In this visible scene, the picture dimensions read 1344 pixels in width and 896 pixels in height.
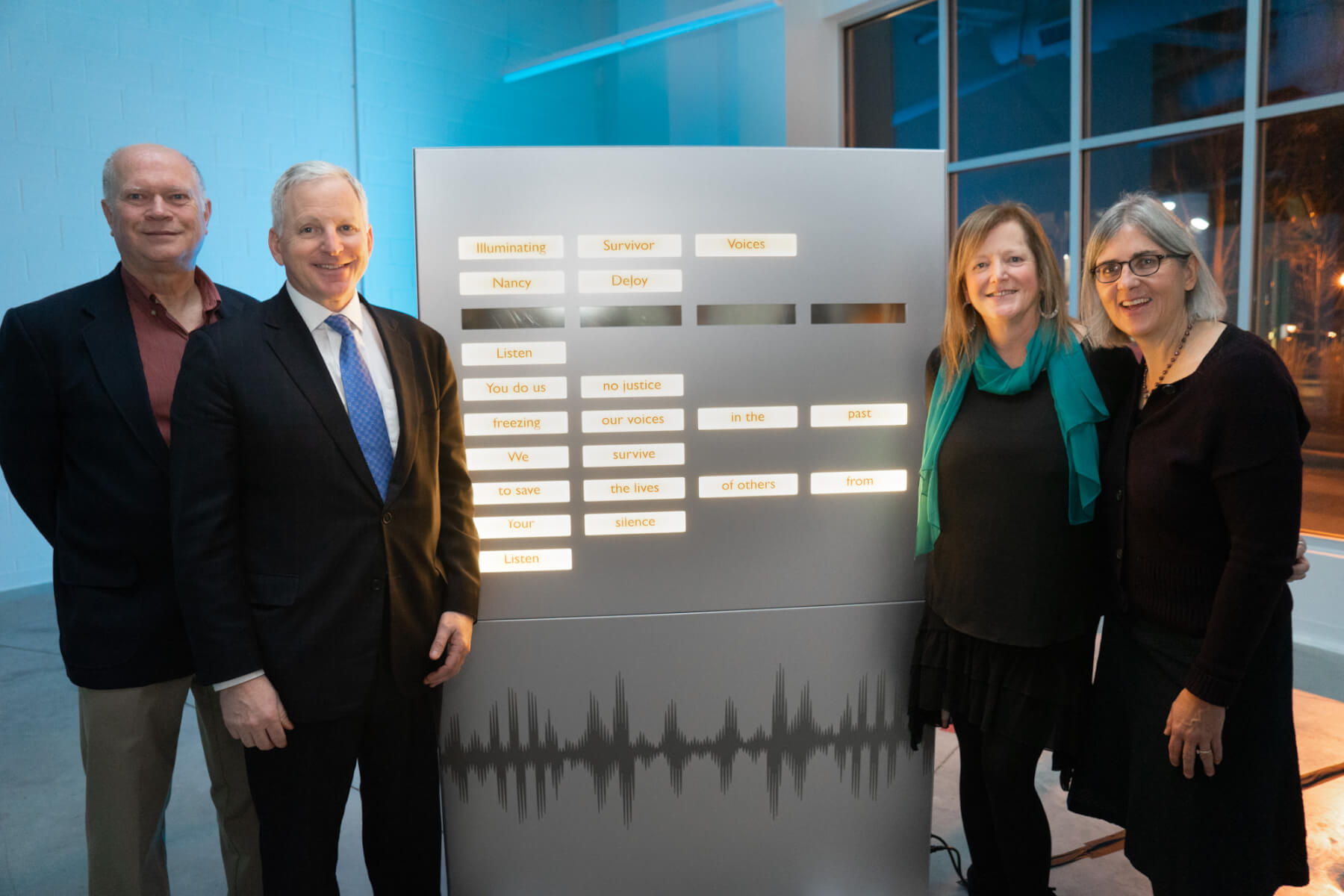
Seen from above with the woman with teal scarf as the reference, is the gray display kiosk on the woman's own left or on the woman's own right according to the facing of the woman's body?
on the woman's own right

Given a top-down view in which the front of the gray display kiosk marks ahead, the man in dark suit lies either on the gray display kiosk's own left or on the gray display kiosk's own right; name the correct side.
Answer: on the gray display kiosk's own right

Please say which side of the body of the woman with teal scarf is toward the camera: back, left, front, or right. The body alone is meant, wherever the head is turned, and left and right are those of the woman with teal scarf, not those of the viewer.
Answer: front

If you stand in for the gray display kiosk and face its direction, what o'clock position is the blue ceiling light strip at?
The blue ceiling light strip is roughly at 6 o'clock from the gray display kiosk.

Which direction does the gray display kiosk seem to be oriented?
toward the camera

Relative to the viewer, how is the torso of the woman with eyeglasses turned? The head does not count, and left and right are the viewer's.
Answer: facing the viewer and to the left of the viewer

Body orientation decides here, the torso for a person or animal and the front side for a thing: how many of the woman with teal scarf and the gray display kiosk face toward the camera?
2

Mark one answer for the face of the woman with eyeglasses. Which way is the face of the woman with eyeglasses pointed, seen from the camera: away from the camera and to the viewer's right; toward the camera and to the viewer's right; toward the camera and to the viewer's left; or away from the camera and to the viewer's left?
toward the camera and to the viewer's left
